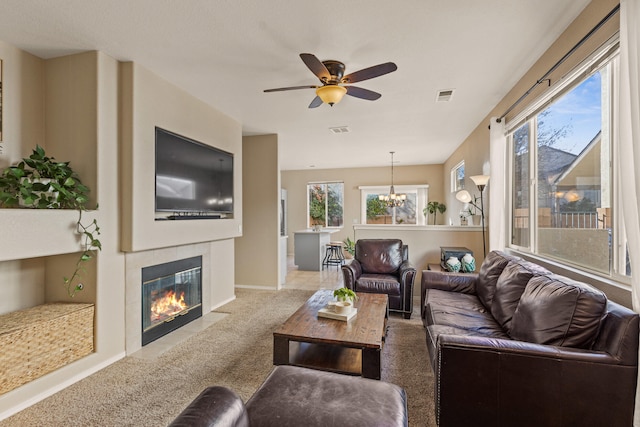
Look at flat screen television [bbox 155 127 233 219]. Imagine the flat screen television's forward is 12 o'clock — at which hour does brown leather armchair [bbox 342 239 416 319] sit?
The brown leather armchair is roughly at 11 o'clock from the flat screen television.

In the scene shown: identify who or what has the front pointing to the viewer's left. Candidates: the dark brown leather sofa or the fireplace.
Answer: the dark brown leather sofa

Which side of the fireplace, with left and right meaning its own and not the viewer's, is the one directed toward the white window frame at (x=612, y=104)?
front

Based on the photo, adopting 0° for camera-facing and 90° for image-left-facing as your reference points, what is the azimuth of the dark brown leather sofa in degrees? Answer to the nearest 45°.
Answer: approximately 90°

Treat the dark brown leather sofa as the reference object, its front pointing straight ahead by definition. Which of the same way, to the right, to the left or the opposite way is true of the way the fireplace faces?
the opposite way

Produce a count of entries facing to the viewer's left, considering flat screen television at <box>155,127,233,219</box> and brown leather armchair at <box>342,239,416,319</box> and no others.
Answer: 0

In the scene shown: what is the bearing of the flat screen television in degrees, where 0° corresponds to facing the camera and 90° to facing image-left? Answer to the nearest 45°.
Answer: approximately 315°

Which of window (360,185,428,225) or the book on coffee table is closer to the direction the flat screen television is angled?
the book on coffee table

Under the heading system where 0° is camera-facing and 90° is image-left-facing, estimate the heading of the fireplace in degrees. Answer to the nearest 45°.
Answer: approximately 315°

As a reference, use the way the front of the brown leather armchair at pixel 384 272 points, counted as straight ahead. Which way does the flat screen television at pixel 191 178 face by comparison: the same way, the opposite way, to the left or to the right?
to the left

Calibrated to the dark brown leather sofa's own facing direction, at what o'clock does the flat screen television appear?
The flat screen television is roughly at 12 o'clock from the dark brown leather sofa.

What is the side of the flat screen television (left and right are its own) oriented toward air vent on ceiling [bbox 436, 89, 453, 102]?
front

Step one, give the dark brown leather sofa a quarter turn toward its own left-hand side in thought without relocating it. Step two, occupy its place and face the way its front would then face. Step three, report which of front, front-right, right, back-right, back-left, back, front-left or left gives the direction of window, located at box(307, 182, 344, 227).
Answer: back-right

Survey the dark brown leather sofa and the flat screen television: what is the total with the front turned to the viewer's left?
1

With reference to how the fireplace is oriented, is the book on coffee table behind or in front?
in front

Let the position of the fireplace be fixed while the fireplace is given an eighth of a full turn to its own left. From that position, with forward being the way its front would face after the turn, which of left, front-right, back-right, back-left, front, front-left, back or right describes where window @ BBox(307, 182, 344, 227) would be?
front-left

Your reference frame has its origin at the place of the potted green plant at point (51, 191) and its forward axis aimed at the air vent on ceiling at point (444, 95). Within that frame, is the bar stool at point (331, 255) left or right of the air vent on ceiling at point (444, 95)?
left

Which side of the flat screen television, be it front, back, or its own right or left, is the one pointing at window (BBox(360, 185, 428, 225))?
left
